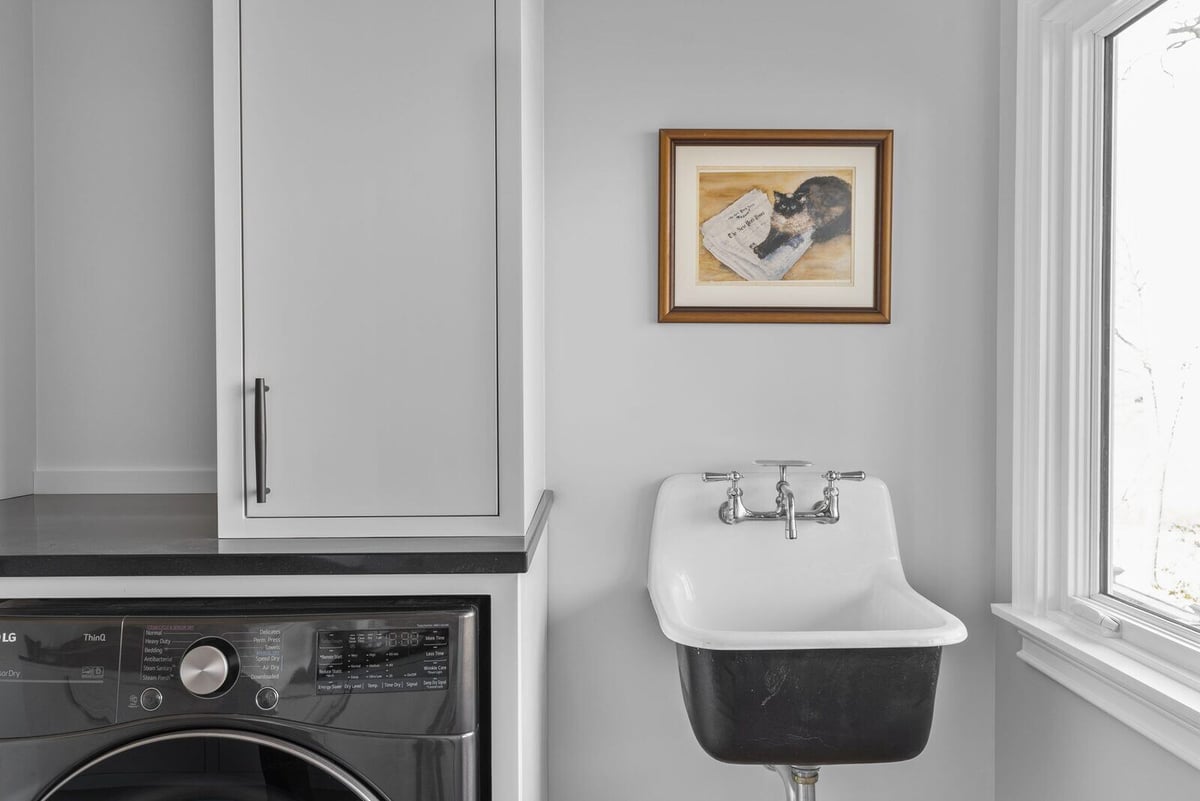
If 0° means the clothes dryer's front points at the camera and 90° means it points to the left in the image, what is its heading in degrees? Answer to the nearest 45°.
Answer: approximately 0°

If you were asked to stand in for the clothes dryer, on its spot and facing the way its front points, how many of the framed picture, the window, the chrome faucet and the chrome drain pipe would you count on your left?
4

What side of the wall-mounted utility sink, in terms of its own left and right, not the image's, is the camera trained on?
front

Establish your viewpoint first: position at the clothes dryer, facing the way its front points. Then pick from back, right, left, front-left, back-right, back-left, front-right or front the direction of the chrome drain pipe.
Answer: left

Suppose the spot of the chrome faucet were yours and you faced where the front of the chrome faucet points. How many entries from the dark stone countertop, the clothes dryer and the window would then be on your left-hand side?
1

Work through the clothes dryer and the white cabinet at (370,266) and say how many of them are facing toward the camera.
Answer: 2

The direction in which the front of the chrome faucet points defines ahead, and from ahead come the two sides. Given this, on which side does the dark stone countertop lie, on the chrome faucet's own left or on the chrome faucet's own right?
on the chrome faucet's own right

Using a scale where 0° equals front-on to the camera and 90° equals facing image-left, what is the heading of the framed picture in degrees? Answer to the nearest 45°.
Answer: approximately 0°

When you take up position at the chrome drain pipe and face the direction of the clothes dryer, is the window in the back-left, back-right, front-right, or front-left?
back-left

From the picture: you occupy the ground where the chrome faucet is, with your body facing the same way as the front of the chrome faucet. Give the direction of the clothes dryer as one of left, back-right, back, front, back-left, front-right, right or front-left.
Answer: front-right

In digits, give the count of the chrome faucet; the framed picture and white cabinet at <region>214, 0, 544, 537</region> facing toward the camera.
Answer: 3

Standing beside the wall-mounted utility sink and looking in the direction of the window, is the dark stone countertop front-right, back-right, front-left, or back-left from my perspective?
back-right

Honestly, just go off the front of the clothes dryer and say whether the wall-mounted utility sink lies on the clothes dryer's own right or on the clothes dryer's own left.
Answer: on the clothes dryer's own left

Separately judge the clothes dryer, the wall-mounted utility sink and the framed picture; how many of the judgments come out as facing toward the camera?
3

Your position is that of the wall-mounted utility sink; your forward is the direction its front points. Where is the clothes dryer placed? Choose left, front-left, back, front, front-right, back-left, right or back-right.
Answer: front-right
